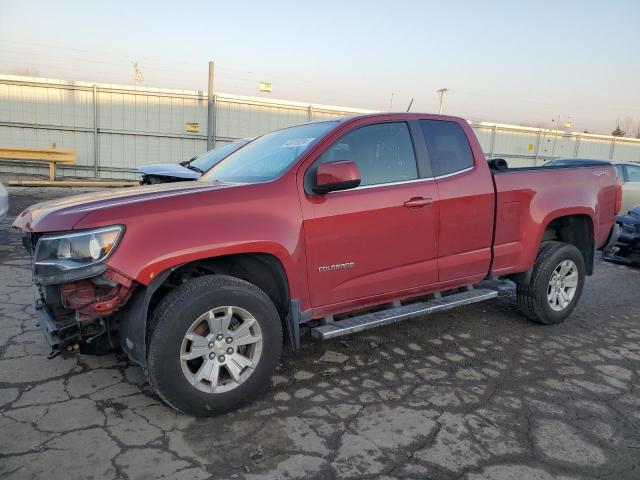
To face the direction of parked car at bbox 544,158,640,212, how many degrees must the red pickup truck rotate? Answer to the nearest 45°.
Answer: approximately 180°

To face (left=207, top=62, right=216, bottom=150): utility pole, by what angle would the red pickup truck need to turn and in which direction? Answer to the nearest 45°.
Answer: approximately 135° to its right

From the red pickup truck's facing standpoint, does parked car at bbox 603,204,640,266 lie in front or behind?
behind

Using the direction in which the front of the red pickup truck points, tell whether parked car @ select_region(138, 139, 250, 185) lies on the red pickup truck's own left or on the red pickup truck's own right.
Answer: on the red pickup truck's own right

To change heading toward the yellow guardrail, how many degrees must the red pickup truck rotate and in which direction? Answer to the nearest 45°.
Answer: approximately 90° to its right

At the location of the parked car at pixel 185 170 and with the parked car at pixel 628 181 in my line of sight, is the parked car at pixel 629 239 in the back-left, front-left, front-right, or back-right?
front-right

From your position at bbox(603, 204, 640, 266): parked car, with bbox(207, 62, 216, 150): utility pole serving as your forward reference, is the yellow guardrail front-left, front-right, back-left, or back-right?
front-left

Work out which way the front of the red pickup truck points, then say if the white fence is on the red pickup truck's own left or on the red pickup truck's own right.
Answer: on the red pickup truck's own right

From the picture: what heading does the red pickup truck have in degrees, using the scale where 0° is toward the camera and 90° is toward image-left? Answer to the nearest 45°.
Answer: approximately 45°
